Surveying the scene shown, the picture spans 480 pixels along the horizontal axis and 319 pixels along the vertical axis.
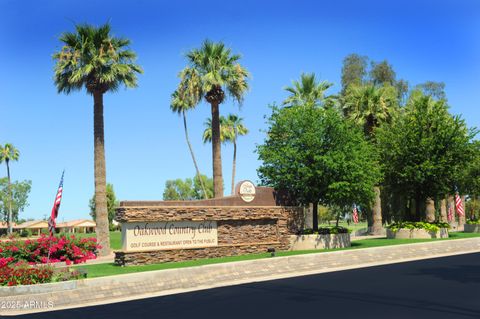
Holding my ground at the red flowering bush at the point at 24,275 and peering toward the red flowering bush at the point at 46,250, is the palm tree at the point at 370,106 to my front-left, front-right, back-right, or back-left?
front-right

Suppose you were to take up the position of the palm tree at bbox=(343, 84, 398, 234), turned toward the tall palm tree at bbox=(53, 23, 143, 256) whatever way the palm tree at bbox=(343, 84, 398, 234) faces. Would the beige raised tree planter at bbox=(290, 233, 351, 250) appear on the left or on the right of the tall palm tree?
left

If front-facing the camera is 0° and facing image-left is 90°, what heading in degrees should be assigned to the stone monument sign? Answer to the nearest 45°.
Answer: approximately 315°

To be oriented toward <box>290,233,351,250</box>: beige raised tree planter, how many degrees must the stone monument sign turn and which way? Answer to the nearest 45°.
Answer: approximately 90° to its left

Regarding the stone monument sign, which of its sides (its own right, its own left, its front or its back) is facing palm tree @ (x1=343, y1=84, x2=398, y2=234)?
left

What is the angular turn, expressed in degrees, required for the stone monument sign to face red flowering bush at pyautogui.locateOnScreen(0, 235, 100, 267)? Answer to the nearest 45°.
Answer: approximately 90° to its right

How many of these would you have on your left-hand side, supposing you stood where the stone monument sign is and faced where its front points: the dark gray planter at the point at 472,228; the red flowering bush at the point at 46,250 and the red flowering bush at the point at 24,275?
1

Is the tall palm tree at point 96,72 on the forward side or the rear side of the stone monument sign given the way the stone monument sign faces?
on the rear side

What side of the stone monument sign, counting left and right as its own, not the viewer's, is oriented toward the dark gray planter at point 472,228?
left
